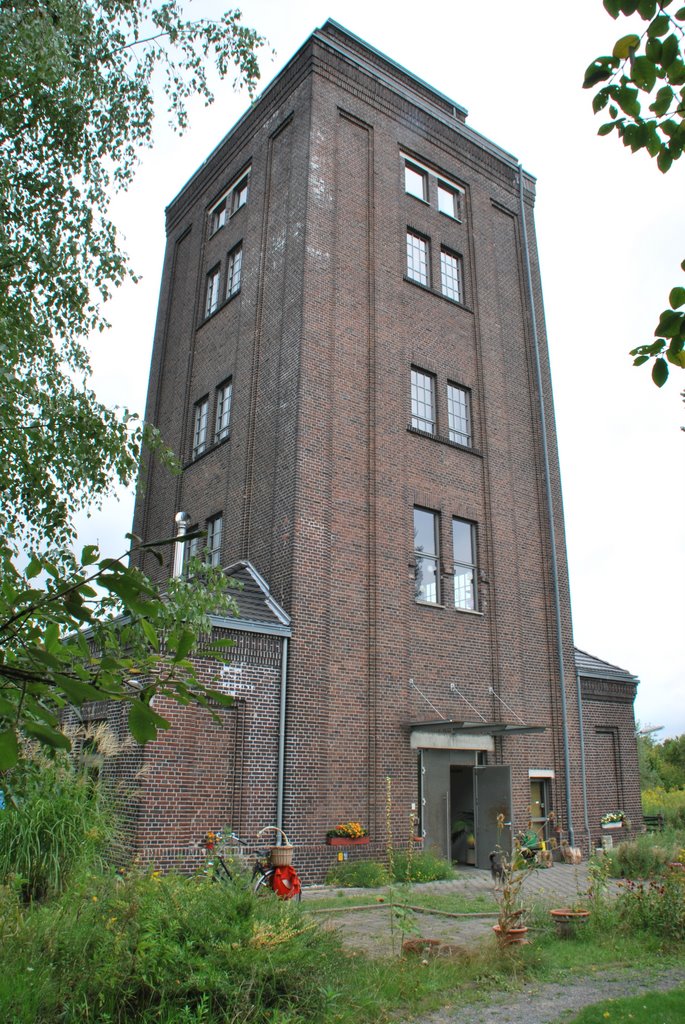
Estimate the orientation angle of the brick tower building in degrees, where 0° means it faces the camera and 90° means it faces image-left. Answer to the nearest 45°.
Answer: approximately 315°

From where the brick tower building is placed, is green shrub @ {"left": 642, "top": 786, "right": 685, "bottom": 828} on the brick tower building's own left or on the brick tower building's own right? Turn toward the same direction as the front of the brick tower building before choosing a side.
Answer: on the brick tower building's own left

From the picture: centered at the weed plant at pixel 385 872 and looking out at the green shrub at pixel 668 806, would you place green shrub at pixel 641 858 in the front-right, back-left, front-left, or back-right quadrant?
front-right

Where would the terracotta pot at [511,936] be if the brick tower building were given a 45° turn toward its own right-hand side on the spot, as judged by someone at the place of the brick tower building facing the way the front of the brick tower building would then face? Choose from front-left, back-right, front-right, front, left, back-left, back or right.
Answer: front
